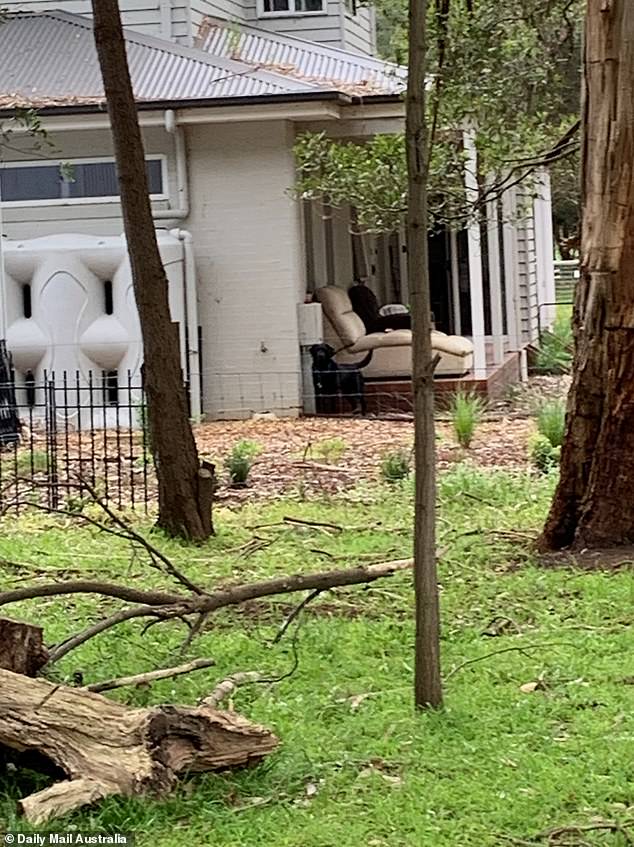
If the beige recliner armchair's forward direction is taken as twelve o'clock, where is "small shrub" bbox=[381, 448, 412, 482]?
The small shrub is roughly at 3 o'clock from the beige recliner armchair.

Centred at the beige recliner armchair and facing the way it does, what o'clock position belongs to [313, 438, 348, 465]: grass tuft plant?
The grass tuft plant is roughly at 3 o'clock from the beige recliner armchair.

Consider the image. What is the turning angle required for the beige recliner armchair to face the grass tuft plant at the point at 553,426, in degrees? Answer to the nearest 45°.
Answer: approximately 90° to its right

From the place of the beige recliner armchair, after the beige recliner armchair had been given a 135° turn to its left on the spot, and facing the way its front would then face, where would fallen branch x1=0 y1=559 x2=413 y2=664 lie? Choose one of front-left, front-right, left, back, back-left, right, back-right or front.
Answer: back-left

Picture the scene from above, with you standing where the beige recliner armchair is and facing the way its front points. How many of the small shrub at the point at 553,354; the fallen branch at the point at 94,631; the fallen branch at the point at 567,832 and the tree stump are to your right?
3

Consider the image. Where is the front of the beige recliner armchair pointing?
to the viewer's right

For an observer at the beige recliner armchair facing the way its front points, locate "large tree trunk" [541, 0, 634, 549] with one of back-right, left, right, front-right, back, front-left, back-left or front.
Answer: right

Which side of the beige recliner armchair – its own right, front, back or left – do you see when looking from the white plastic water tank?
back

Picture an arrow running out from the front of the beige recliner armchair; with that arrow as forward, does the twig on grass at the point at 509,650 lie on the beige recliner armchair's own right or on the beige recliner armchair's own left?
on the beige recliner armchair's own right

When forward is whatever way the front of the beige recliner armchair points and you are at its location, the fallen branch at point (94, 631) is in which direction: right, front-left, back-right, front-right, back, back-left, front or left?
right

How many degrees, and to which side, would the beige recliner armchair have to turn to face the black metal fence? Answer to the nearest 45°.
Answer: approximately 135° to its right

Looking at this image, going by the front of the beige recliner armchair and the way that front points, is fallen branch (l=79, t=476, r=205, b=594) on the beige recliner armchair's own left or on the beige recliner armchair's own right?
on the beige recliner armchair's own right

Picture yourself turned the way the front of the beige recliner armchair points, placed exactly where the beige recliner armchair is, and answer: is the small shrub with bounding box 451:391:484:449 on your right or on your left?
on your right

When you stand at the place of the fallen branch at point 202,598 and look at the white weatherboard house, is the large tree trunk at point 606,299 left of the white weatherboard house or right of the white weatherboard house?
right
